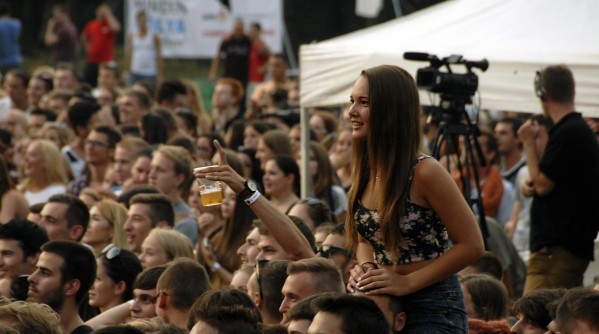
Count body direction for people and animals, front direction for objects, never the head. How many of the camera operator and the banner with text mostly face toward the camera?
1

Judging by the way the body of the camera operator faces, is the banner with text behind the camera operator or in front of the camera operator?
in front

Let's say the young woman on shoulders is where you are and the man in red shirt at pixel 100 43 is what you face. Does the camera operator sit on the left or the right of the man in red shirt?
right

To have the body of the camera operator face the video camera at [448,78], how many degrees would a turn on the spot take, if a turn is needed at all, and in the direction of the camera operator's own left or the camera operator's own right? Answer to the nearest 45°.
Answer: approximately 90° to the camera operator's own left

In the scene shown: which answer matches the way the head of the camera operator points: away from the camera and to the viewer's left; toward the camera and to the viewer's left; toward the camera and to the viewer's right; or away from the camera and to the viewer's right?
away from the camera and to the viewer's left

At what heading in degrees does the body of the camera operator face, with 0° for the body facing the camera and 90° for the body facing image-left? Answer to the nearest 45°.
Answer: approximately 135°

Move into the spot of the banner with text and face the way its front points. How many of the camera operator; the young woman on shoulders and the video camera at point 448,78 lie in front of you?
3

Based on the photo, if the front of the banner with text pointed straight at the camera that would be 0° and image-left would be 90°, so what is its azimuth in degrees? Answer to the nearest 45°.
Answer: approximately 0°

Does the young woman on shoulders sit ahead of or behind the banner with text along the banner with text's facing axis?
ahead

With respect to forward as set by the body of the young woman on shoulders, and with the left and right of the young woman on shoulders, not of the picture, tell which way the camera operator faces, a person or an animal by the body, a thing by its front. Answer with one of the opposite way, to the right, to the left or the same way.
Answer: to the right

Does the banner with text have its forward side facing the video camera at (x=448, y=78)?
yes
